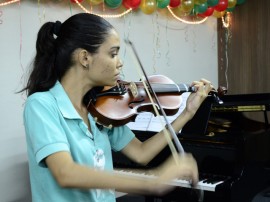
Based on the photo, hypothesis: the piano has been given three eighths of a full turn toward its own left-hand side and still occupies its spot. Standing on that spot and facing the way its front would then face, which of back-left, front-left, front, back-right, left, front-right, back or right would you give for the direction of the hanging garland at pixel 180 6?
left

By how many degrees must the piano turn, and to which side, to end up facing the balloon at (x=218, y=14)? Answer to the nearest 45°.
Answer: approximately 135° to its right

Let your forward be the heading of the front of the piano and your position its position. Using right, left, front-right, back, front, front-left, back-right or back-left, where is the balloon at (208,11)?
back-right

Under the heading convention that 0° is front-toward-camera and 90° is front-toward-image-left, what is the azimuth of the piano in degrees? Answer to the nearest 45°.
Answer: approximately 45°

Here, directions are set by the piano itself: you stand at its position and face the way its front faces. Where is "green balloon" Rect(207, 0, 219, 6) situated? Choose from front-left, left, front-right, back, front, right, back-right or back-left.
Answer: back-right

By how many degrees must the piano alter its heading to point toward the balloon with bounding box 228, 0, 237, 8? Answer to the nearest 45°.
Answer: approximately 135° to its right

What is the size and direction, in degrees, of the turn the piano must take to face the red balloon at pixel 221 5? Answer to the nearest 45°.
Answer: approximately 135° to its right

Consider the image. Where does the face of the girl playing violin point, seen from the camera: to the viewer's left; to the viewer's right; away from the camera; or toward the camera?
to the viewer's right

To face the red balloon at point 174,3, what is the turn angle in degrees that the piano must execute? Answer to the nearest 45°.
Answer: approximately 135° to its right

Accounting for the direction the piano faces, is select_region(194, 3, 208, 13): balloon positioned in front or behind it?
behind
